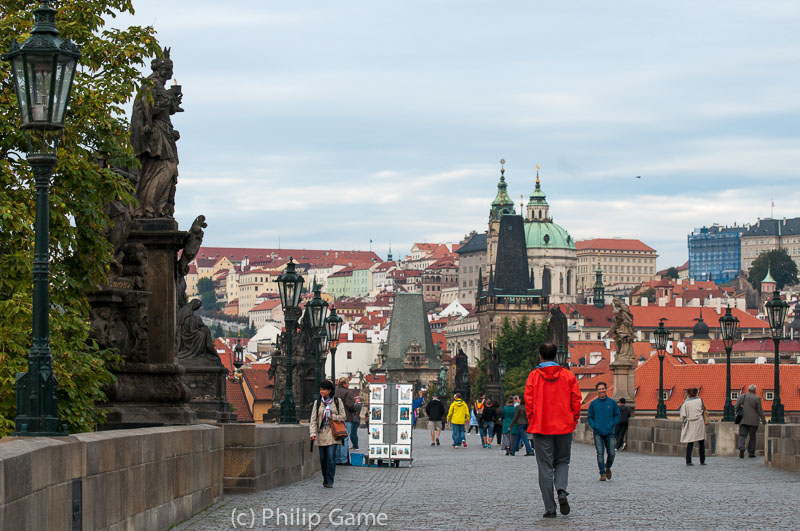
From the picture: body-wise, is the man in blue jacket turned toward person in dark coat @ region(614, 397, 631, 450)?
no

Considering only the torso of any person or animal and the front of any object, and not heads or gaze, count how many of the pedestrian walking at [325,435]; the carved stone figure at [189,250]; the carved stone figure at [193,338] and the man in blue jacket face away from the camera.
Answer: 0

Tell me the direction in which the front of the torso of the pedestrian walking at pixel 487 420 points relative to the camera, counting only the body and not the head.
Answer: away from the camera

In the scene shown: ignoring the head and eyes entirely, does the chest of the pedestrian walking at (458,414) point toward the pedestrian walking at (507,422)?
no

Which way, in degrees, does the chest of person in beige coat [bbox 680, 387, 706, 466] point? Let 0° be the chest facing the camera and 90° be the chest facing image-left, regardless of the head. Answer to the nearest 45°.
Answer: approximately 180°

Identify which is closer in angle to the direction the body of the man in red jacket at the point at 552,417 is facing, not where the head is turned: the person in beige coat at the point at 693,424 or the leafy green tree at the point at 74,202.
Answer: the person in beige coat

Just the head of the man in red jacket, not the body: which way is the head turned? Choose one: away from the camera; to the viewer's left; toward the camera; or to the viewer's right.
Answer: away from the camera

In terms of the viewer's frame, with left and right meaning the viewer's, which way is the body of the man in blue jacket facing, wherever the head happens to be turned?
facing the viewer

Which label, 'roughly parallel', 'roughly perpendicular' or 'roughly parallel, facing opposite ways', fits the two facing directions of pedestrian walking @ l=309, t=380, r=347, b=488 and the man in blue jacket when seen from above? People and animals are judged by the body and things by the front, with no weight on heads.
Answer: roughly parallel

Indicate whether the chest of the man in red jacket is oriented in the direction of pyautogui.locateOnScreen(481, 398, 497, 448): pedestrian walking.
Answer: yes

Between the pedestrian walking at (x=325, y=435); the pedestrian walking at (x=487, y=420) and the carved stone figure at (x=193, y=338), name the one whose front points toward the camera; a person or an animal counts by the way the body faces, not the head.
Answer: the pedestrian walking at (x=325, y=435)

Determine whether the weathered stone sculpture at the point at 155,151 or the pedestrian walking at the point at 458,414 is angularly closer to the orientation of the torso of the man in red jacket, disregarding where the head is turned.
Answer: the pedestrian walking

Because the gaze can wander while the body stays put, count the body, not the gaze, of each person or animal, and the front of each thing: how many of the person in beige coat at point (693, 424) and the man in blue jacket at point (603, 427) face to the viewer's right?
0

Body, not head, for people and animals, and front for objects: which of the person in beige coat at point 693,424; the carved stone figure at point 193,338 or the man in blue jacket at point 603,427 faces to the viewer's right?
the carved stone figure

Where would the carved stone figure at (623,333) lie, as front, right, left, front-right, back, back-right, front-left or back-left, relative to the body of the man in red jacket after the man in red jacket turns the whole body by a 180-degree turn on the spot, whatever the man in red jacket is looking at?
back

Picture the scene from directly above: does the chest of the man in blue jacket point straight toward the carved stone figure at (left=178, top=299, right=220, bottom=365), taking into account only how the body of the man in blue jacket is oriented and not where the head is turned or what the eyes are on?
no
